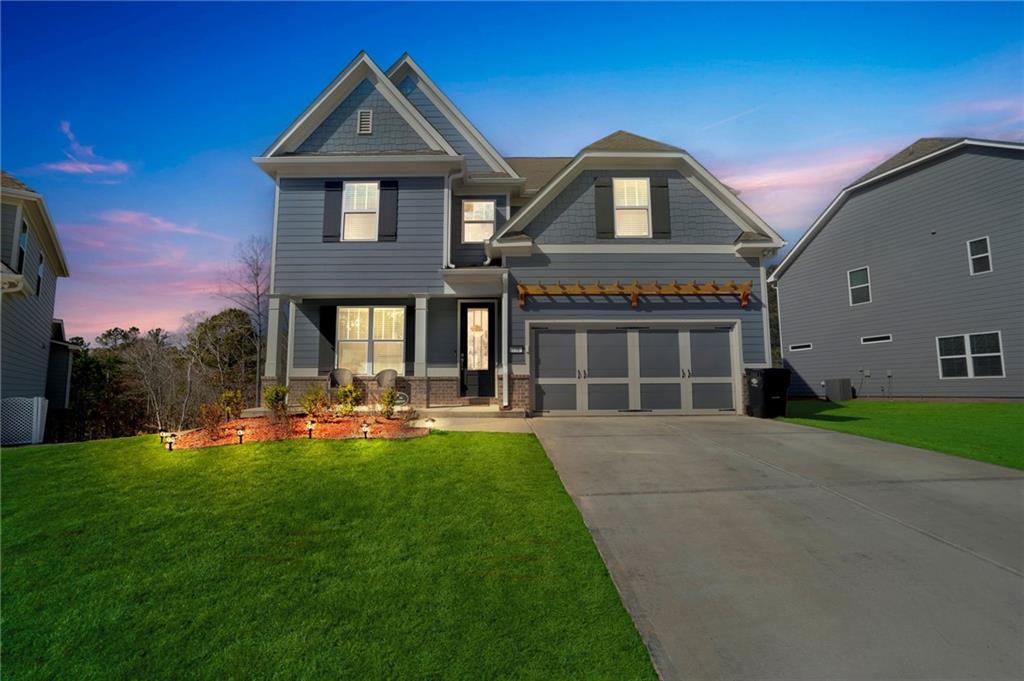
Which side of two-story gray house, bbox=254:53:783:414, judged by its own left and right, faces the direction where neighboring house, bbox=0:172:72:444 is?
right

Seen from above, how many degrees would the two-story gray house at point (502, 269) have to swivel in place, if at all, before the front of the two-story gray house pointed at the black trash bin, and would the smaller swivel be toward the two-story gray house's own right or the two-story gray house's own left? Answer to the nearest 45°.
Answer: approximately 90° to the two-story gray house's own left

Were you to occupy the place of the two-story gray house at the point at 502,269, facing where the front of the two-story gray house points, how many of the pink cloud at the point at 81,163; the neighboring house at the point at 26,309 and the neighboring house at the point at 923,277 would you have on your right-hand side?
2

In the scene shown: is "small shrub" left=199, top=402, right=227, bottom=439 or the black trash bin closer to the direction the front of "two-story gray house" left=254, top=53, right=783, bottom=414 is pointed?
the small shrub

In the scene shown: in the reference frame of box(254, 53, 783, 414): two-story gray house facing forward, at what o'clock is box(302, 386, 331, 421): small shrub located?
The small shrub is roughly at 2 o'clock from the two-story gray house.

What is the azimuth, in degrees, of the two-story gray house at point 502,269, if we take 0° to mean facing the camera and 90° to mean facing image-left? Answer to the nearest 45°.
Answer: approximately 0°

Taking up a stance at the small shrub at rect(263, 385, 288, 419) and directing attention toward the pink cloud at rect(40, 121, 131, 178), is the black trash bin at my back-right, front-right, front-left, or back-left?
back-right

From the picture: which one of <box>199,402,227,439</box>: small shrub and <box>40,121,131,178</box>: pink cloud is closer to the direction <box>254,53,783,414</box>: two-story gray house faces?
the small shrub

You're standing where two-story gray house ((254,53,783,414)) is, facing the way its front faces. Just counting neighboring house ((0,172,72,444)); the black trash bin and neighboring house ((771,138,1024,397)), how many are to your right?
1

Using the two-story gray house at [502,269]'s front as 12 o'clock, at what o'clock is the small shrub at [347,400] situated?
The small shrub is roughly at 2 o'clock from the two-story gray house.

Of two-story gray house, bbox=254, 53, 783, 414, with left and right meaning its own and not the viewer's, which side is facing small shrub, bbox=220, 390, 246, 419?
right

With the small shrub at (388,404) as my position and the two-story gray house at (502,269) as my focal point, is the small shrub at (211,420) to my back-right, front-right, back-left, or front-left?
back-left

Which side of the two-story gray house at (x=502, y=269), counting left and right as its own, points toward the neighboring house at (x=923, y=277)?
left

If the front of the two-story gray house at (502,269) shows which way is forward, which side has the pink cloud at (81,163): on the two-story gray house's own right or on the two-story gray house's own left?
on the two-story gray house's own right

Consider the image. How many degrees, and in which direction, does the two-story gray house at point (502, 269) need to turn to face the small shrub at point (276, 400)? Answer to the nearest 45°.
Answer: approximately 45° to its right

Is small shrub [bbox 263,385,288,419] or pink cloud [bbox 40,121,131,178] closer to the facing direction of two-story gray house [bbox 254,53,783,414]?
the small shrub
